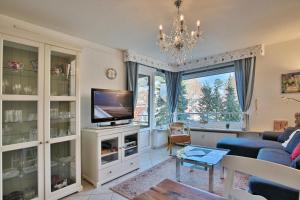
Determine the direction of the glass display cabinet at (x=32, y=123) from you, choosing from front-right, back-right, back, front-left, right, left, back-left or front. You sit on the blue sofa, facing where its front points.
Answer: front-left

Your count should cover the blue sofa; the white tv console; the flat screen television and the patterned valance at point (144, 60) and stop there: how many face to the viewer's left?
1

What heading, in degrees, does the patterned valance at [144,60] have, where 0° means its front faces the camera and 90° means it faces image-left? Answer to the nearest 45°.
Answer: approximately 315°

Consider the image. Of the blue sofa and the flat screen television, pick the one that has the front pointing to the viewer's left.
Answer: the blue sofa

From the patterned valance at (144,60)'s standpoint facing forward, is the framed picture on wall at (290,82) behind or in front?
in front

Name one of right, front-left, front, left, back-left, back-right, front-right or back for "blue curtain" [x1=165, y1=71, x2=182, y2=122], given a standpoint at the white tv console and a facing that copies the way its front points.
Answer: left

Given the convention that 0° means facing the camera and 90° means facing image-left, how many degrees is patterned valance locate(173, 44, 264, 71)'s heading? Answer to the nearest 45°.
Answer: approximately 45°

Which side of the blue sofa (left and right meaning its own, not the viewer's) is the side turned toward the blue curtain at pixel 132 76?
front

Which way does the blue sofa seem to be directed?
to the viewer's left

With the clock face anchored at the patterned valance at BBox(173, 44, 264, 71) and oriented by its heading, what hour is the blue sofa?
The blue sofa is roughly at 10 o'clock from the patterned valance.

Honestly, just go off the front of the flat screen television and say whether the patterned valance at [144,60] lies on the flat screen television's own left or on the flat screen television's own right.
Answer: on the flat screen television's own left
